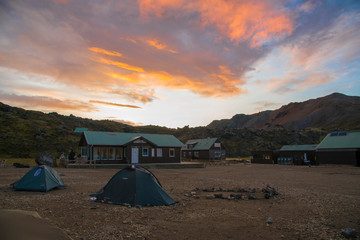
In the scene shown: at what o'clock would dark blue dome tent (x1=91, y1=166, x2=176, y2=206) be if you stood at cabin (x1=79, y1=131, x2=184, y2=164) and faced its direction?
The dark blue dome tent is roughly at 12 o'clock from the cabin.

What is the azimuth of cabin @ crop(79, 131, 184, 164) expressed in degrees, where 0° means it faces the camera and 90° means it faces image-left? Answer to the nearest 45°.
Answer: approximately 0°

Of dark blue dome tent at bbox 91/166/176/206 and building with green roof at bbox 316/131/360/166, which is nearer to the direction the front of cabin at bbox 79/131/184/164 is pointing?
the dark blue dome tent

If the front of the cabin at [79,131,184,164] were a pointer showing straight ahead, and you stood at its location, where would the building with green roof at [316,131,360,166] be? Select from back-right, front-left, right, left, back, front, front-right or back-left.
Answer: left
